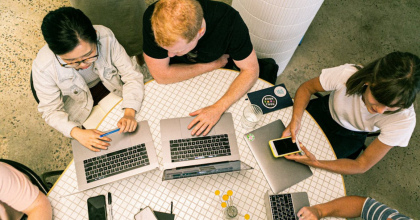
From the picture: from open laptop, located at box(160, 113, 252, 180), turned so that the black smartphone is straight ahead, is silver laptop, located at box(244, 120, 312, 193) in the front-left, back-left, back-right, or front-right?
back-left

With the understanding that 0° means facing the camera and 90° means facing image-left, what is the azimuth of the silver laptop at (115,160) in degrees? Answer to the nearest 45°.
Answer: approximately 180°

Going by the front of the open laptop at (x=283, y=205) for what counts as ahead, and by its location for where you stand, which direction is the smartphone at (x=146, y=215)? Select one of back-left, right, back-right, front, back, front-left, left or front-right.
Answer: back-right

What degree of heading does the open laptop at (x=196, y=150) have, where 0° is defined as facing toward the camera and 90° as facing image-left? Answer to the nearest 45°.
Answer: approximately 180°

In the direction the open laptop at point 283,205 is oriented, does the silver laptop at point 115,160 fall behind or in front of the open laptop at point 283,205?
behind

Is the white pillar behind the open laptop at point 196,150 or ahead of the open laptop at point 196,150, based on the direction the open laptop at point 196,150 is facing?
ahead
